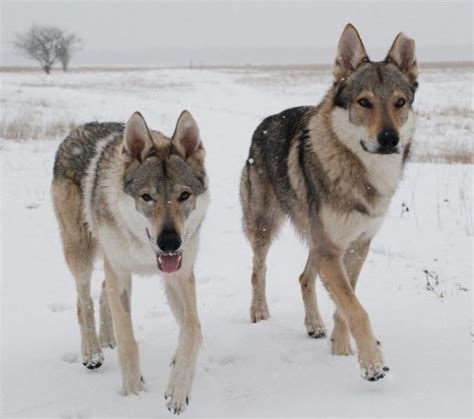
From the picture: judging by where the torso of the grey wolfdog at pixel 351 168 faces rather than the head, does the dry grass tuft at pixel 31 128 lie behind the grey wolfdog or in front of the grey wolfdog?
behind

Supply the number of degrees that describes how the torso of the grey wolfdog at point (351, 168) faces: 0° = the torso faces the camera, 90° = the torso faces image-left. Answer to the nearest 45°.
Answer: approximately 315°

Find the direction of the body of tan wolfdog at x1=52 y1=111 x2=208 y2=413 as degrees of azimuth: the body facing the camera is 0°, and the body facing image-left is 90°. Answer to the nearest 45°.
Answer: approximately 315°

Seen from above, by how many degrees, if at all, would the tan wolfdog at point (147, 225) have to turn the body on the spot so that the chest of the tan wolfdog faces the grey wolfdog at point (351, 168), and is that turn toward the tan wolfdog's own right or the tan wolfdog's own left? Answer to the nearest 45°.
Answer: approximately 45° to the tan wolfdog's own left

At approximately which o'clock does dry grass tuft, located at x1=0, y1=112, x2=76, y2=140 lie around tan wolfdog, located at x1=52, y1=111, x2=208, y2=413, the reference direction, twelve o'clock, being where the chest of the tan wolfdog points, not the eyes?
The dry grass tuft is roughly at 7 o'clock from the tan wolfdog.

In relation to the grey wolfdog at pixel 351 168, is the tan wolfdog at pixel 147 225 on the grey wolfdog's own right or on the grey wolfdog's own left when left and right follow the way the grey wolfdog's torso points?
on the grey wolfdog's own right
